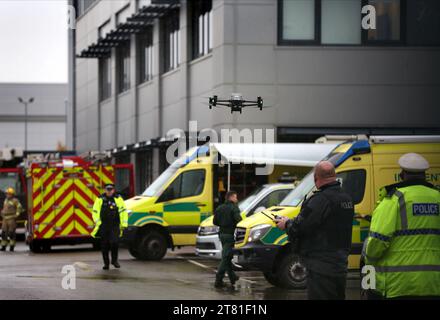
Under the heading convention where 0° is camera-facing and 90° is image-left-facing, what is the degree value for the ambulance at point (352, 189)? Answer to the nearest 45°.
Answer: approximately 45°

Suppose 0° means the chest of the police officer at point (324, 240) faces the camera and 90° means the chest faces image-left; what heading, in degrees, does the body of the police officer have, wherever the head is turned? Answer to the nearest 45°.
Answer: approximately 135°

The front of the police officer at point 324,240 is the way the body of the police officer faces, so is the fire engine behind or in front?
in front

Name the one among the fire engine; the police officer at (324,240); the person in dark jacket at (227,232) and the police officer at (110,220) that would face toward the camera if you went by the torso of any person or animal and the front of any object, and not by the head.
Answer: the police officer at (110,220)

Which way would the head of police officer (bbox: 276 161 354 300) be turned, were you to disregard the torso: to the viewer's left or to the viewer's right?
to the viewer's left

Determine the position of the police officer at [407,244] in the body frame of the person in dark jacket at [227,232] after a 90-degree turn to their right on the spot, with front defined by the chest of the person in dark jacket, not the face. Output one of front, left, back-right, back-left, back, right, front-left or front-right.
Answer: front-right

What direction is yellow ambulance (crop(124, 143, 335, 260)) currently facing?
to the viewer's left

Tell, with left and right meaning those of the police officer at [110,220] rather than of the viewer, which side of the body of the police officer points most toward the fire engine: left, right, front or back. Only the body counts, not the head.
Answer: back

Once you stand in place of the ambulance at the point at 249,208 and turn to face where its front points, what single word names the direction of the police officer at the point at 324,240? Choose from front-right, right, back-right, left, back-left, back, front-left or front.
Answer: front-left

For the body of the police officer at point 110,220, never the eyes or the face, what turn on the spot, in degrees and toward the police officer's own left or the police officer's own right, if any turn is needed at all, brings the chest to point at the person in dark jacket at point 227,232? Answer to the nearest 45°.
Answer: approximately 45° to the police officer's own left

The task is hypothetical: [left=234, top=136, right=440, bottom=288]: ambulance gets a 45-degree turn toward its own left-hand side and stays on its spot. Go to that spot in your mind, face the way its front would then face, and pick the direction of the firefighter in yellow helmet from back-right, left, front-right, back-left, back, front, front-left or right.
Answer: back-right
